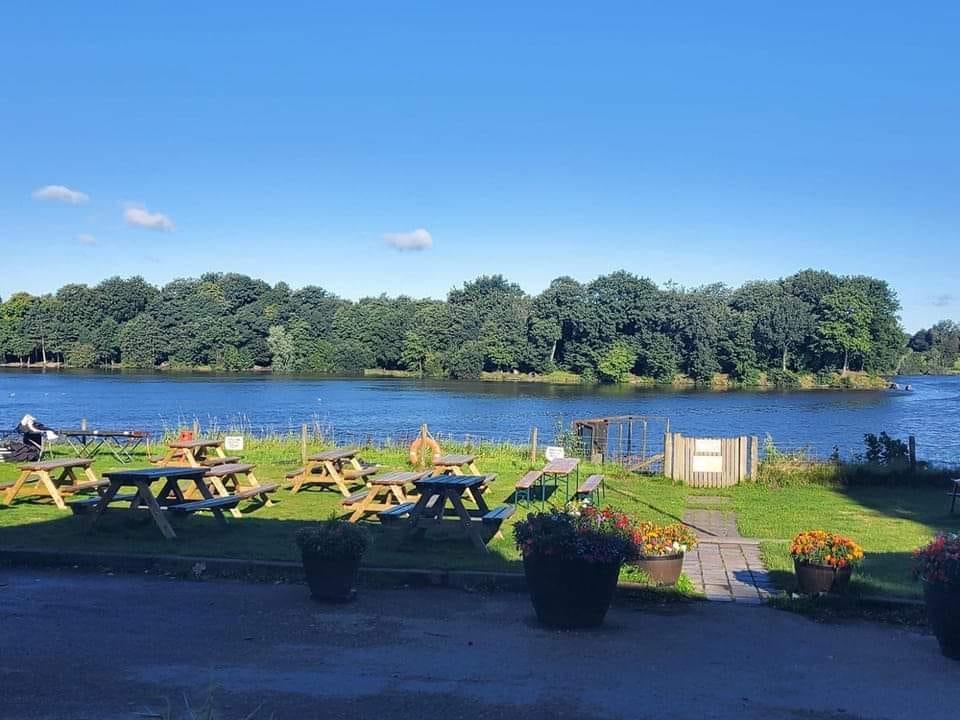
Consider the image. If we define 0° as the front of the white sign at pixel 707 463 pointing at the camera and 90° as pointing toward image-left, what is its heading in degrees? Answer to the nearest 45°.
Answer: approximately 0°

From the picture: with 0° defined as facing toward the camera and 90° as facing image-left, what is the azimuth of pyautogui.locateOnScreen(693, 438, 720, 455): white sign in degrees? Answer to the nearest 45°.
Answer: approximately 0°

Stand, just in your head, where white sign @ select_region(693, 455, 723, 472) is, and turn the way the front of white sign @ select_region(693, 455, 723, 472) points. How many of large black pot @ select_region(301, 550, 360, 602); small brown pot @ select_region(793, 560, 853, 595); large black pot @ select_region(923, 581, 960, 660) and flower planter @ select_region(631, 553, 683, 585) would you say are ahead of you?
4

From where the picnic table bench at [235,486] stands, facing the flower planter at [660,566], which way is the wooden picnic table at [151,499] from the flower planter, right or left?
right

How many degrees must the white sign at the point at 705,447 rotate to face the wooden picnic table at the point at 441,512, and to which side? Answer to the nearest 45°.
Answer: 0° — it already faces it

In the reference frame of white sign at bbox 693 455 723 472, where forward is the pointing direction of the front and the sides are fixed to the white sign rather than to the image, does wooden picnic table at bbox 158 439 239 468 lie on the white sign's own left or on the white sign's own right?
on the white sign's own right

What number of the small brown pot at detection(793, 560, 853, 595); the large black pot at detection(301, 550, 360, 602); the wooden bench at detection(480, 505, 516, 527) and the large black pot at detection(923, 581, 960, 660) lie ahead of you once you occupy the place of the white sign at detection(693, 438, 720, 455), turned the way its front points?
4

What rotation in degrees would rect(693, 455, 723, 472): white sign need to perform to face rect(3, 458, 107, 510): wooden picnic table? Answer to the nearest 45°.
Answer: approximately 45° to its right

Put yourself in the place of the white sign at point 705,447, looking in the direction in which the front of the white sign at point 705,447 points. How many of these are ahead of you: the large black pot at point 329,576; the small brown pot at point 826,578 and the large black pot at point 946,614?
3
